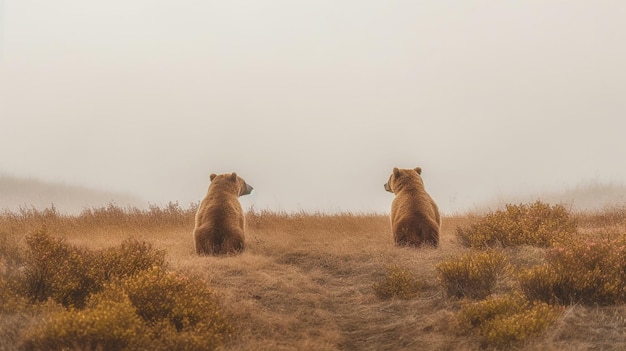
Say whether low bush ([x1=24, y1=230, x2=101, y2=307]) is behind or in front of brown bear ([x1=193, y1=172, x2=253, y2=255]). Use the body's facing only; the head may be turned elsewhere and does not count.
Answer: behind

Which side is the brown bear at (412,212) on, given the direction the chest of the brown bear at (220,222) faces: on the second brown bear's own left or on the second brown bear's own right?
on the second brown bear's own right

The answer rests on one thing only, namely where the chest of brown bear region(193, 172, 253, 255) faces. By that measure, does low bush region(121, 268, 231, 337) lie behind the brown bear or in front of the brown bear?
behind

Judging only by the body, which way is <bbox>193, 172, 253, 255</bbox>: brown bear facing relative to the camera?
away from the camera

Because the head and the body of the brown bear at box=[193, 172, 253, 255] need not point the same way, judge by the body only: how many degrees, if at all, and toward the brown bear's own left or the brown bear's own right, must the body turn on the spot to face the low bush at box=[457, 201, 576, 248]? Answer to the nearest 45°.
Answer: approximately 90° to the brown bear's own right

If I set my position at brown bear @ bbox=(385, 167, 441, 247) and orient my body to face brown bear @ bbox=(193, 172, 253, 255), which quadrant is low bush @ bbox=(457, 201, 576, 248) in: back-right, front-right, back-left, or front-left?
back-left

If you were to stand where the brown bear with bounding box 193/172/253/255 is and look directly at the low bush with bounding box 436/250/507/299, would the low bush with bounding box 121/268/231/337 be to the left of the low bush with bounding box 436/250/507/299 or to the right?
right

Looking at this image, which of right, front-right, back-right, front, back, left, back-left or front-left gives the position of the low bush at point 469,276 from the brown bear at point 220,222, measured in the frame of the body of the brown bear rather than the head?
back-right
